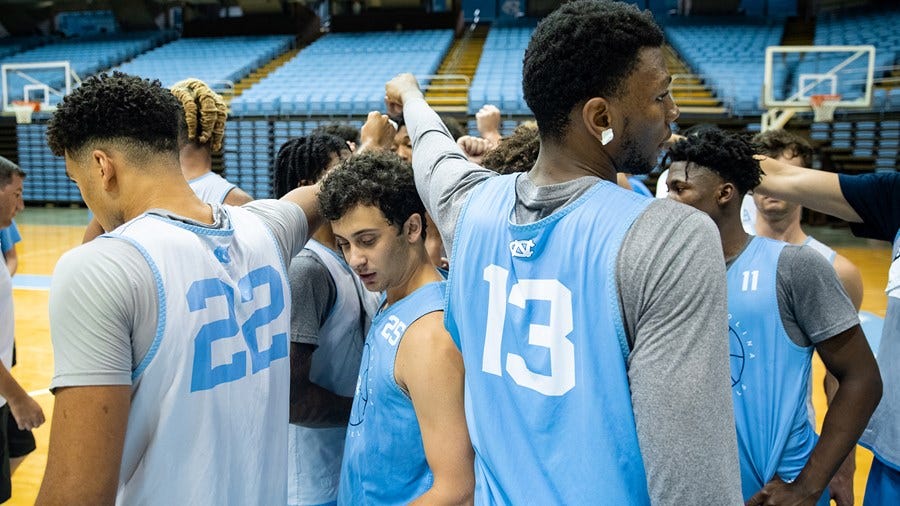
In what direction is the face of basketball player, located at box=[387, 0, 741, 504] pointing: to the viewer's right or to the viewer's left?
to the viewer's right

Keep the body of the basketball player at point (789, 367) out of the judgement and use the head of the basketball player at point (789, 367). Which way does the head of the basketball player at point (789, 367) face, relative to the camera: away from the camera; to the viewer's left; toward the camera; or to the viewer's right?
to the viewer's left

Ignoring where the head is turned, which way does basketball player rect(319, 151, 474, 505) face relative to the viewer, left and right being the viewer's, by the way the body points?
facing the viewer and to the left of the viewer

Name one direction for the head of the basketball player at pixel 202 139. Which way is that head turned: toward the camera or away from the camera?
away from the camera

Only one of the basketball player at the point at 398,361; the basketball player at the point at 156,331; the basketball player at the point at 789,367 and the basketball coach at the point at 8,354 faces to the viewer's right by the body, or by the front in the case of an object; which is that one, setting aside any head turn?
the basketball coach at the point at 8,354

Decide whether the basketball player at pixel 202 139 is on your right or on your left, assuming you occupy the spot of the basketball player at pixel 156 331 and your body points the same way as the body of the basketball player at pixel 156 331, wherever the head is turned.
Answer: on your right

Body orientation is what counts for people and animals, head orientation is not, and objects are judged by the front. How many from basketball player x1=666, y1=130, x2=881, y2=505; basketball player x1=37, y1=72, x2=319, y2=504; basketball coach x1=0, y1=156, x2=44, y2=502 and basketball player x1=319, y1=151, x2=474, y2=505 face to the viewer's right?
1

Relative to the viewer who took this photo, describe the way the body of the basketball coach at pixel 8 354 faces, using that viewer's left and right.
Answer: facing to the right of the viewer
